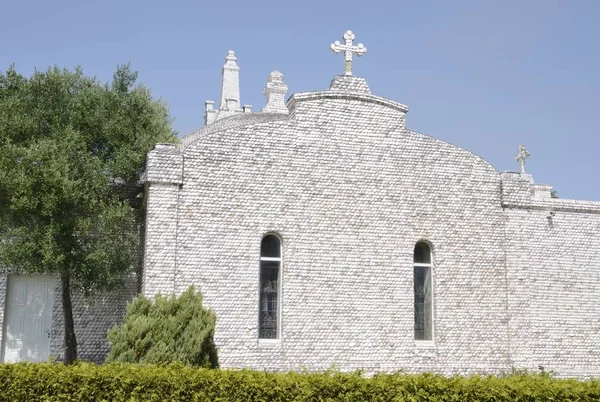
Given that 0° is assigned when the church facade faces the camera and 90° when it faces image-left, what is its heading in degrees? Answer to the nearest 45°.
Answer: approximately 0°

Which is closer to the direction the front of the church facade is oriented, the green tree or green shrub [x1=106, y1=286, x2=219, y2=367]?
the green shrub

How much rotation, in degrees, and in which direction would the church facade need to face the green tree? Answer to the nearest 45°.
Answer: approximately 90° to its right

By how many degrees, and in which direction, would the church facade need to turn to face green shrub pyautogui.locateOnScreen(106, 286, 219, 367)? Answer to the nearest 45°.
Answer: approximately 45° to its right
